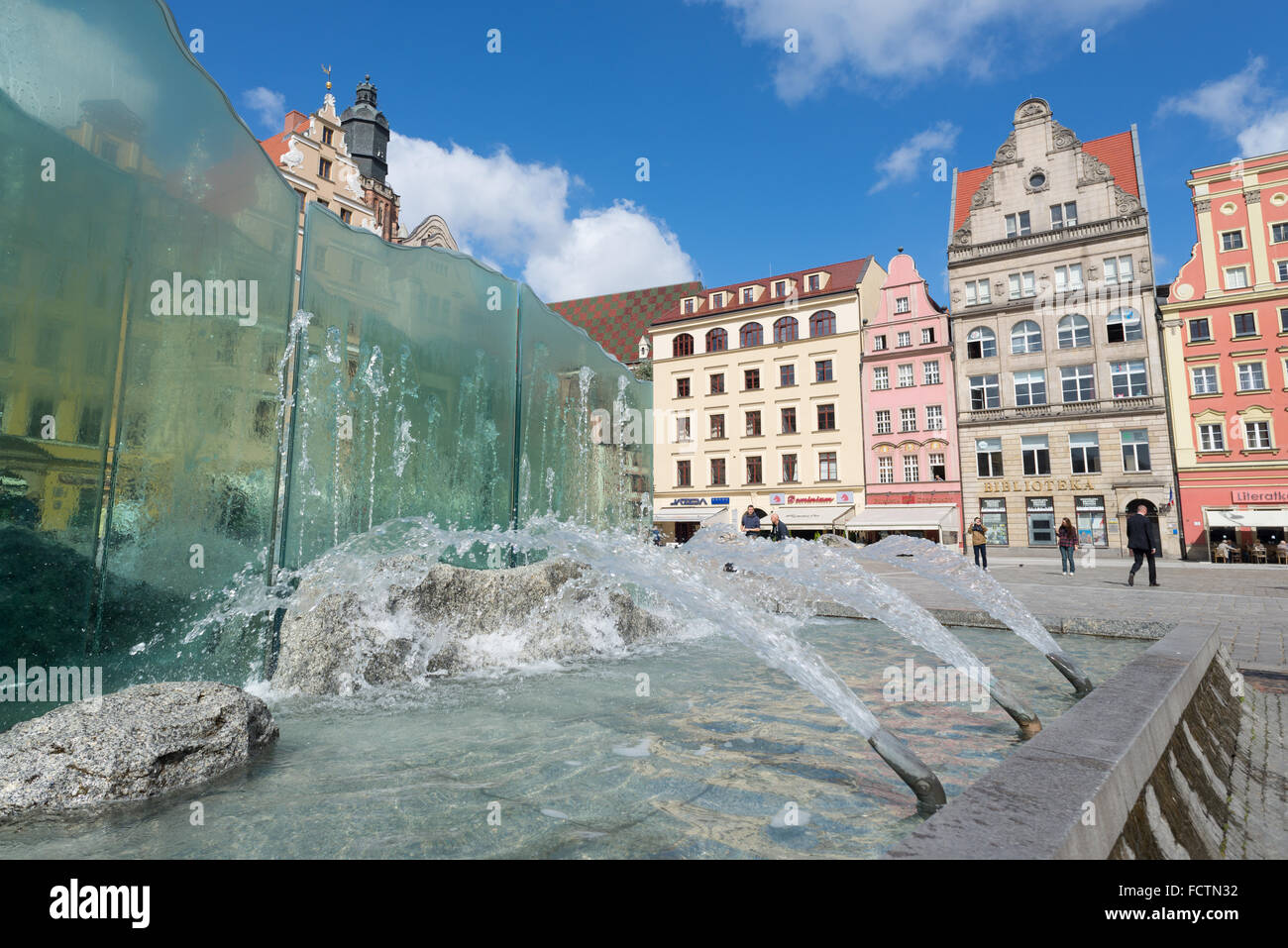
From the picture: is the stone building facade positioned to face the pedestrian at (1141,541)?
yes

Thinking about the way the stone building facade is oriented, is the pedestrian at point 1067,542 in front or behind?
in front

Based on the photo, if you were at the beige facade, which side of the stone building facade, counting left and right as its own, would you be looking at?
right

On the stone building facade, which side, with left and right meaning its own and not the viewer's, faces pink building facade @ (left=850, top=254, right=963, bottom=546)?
right

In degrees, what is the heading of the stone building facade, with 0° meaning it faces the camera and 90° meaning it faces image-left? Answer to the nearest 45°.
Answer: approximately 0°

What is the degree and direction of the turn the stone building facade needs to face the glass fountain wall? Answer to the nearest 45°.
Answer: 0° — it already faces it

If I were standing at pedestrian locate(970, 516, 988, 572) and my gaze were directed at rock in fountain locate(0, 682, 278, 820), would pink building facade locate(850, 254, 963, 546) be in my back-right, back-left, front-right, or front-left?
back-right
